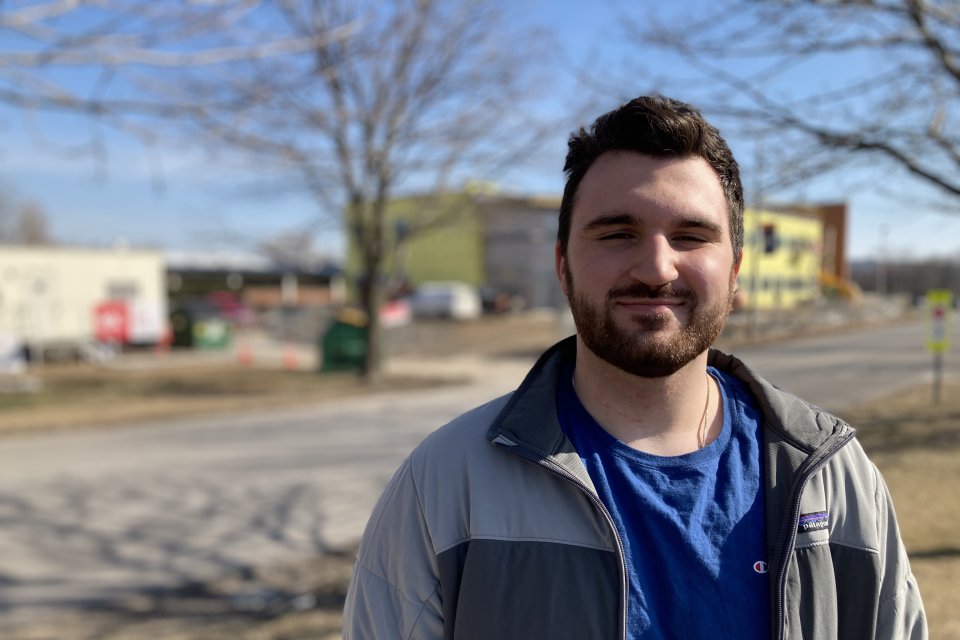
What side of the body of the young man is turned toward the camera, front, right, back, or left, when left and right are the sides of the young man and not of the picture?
front

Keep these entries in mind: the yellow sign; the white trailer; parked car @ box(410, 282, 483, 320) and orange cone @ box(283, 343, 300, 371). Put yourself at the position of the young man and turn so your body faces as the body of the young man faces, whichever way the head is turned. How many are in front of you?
0

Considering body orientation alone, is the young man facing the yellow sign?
no

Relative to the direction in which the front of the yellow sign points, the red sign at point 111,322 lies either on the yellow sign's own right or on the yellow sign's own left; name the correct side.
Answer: on the yellow sign's own right

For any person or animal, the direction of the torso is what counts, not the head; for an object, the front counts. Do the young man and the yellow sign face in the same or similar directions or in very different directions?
same or similar directions

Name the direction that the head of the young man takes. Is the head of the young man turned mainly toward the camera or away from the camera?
toward the camera

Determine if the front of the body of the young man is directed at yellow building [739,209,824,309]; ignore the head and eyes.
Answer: no

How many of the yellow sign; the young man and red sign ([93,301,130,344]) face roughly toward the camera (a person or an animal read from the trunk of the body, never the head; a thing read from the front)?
3

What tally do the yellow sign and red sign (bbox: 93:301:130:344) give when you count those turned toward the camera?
2

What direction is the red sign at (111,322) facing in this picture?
toward the camera

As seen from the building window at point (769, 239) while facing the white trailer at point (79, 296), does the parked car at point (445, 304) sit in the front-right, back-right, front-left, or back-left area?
front-right
